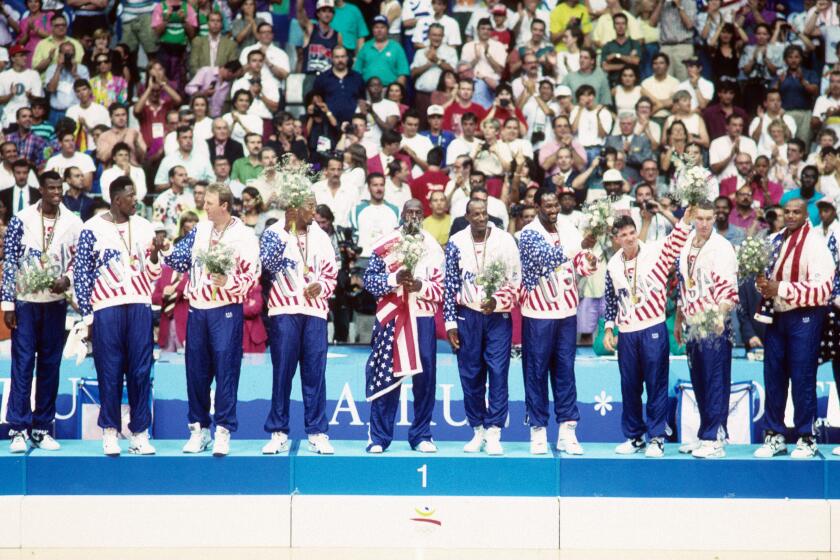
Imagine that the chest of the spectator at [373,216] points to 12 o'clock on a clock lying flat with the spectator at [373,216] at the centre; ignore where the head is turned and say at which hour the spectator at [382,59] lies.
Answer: the spectator at [382,59] is roughly at 6 o'clock from the spectator at [373,216].

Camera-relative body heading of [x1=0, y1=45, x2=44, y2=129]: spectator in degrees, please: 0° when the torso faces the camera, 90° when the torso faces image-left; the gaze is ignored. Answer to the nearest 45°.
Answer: approximately 0°

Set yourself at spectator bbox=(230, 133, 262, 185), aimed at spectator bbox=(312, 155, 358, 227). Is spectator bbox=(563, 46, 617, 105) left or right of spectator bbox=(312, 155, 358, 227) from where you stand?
left

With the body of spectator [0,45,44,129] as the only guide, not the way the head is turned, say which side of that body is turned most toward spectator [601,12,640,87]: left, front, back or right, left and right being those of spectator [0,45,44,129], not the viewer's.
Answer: left

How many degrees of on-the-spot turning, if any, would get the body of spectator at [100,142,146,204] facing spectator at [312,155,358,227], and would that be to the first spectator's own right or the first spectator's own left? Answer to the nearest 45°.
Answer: approximately 45° to the first spectator's own left

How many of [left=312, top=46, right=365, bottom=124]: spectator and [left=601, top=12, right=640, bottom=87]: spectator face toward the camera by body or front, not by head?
2
